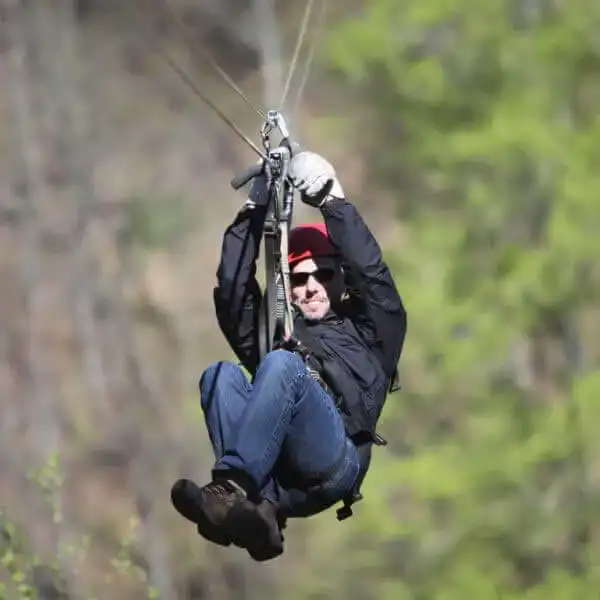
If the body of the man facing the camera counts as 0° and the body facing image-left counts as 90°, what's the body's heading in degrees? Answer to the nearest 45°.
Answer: approximately 45°
